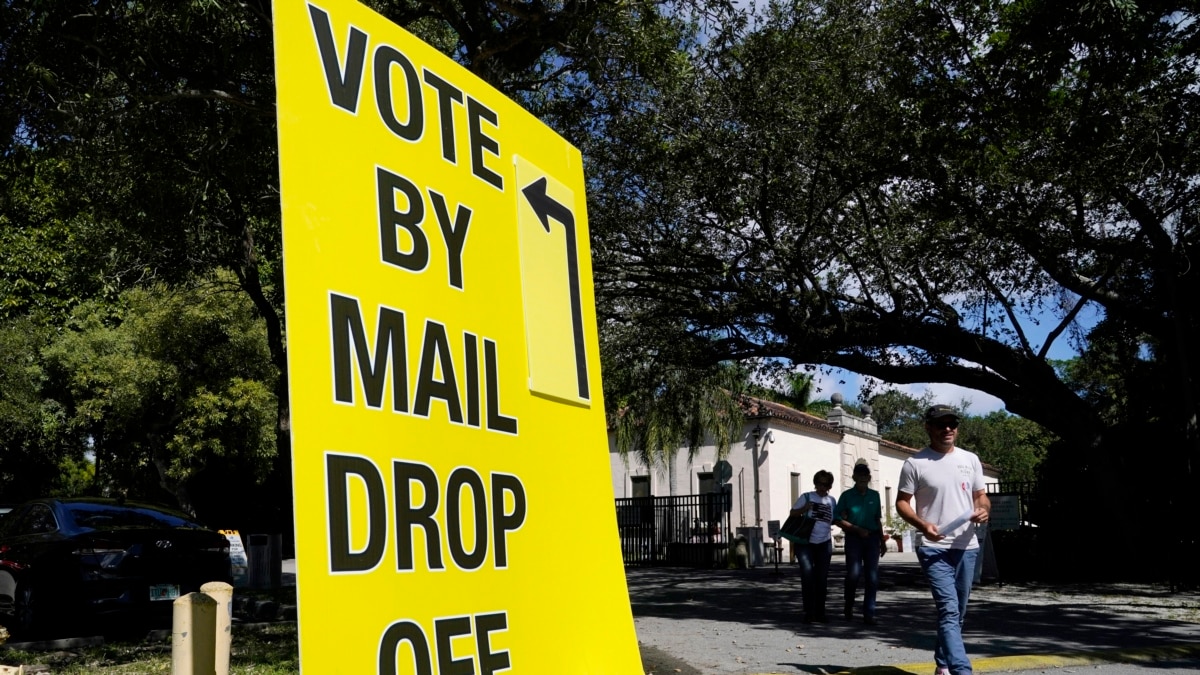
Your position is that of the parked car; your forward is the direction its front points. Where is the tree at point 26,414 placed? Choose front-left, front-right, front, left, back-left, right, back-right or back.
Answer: front-right

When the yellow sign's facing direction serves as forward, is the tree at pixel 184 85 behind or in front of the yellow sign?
behind

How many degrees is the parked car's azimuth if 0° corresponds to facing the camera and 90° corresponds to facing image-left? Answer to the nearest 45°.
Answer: approximately 135°

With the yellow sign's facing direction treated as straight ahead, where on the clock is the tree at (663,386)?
The tree is roughly at 8 o'clock from the yellow sign.

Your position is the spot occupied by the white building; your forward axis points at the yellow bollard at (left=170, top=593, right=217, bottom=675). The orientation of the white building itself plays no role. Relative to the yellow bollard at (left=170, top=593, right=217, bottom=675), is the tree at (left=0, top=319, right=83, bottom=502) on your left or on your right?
right

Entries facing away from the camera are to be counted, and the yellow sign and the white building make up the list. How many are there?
0

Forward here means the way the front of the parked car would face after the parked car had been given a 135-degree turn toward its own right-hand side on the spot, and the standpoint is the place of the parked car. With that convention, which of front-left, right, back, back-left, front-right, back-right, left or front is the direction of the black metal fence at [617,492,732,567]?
front-left

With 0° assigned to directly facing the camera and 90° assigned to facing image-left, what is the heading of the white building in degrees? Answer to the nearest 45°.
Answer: approximately 315°

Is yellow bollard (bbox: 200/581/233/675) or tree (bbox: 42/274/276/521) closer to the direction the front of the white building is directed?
the yellow bollard

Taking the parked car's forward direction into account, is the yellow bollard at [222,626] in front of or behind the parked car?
behind

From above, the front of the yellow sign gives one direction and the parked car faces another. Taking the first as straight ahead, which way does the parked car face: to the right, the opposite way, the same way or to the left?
the opposite way

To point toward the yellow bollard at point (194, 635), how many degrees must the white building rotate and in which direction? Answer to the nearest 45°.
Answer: approximately 45° to its right
